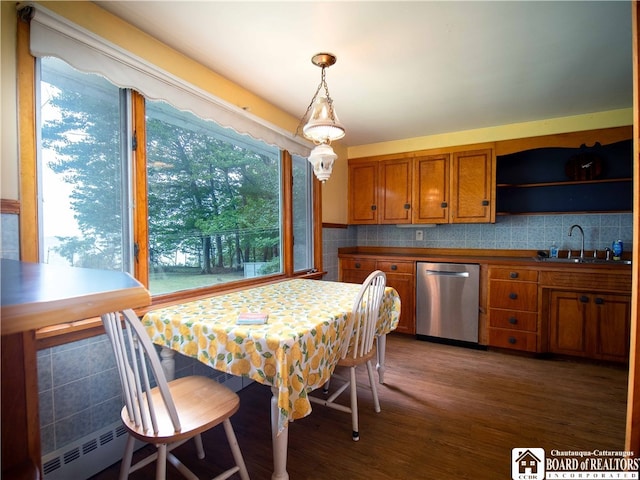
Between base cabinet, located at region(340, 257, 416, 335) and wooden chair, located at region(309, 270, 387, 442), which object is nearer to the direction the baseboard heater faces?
the wooden chair

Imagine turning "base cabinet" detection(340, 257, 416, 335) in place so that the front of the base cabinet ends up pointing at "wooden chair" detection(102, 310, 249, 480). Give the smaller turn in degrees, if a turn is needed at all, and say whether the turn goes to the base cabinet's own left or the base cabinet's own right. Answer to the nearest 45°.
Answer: approximately 45° to the base cabinet's own right

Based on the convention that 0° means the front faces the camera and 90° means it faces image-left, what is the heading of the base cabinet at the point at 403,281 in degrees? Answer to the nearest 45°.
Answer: approximately 0°

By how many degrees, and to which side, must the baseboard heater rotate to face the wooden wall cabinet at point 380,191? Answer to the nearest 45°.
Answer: approximately 45° to its left

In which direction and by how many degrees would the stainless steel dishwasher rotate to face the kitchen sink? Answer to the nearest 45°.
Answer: approximately 90° to its left

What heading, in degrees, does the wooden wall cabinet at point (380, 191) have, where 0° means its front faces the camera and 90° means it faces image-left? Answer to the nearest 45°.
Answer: approximately 0°

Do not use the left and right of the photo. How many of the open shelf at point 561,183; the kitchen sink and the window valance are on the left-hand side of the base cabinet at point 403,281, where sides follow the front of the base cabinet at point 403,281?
2

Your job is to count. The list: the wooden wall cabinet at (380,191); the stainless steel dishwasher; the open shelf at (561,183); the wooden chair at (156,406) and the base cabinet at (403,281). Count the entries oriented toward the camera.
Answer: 4

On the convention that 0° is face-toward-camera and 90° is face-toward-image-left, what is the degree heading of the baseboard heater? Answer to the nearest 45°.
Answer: approximately 315°
